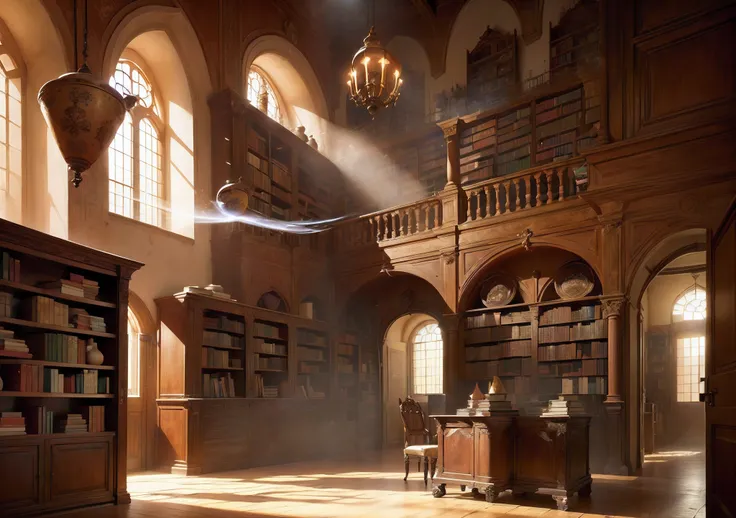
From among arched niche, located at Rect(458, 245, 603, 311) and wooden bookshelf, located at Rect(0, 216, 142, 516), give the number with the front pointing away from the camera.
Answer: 0

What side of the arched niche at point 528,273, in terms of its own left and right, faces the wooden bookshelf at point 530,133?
back

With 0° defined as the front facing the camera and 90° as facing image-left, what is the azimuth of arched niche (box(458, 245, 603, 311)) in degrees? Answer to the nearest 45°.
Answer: approximately 0°

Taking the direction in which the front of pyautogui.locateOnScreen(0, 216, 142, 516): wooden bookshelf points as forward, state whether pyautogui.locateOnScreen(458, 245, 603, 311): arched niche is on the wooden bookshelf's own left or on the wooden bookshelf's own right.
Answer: on the wooden bookshelf's own left

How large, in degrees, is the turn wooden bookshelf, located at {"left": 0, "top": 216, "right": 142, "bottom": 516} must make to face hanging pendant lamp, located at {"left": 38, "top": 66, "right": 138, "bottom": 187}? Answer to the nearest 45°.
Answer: approximately 45° to its right

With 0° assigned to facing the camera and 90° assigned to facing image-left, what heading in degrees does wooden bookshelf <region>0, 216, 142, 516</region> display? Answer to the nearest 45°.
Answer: approximately 315°

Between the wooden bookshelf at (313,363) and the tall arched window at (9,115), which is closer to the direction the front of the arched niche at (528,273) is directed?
the tall arched window

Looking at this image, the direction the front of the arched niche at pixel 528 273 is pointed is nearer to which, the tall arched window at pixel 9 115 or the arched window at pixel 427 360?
the tall arched window
